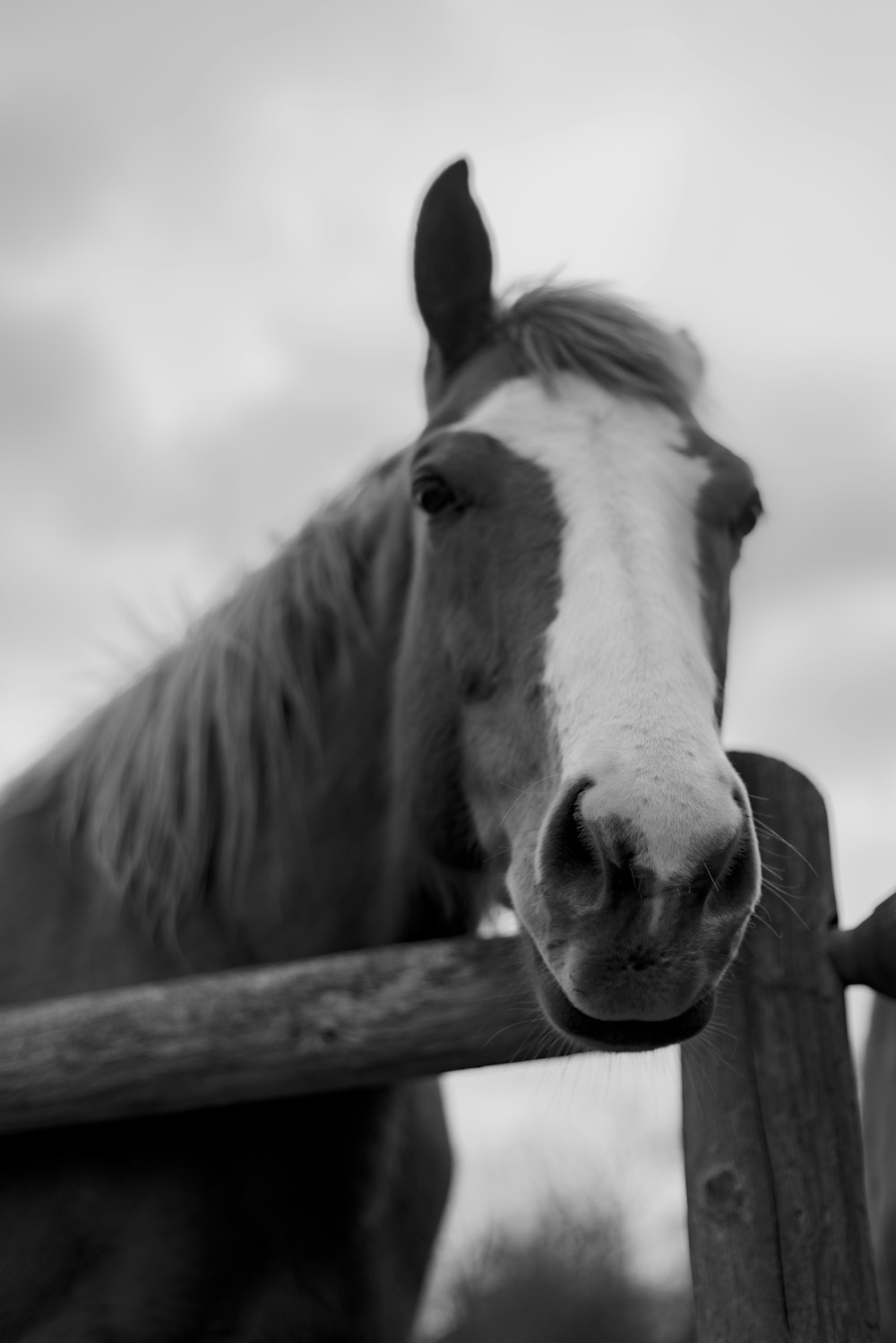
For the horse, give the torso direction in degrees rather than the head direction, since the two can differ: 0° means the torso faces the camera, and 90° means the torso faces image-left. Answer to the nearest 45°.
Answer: approximately 315°
